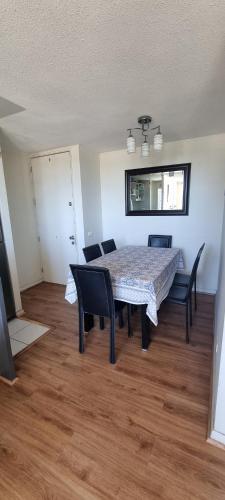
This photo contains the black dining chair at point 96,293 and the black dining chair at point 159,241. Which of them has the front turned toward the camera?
the black dining chair at point 159,241

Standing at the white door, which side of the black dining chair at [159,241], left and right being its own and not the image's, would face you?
right

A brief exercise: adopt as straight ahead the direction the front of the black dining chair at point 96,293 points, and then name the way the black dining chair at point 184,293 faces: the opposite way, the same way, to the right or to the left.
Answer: to the left

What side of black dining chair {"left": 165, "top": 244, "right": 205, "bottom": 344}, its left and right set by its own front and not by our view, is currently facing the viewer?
left

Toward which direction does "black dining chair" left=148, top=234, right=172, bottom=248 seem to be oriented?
toward the camera

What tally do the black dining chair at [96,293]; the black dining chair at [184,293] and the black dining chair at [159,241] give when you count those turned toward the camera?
1

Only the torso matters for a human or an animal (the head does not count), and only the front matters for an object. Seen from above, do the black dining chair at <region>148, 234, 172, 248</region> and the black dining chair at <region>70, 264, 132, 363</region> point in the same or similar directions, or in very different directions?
very different directions

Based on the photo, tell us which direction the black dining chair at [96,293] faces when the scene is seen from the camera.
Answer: facing away from the viewer and to the right of the viewer

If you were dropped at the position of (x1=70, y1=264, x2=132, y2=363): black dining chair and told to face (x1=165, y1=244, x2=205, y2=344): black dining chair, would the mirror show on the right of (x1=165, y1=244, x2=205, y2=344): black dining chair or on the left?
left

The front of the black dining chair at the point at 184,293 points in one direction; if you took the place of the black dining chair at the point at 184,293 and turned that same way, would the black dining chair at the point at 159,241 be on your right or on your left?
on your right

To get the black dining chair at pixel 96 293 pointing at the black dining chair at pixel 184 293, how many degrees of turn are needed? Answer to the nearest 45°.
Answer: approximately 45° to its right

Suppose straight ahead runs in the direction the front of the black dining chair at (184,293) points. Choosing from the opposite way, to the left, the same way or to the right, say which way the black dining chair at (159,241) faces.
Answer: to the left

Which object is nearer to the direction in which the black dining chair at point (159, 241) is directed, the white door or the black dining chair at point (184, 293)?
the black dining chair

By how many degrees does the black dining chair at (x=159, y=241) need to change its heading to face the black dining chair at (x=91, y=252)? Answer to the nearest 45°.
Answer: approximately 45° to its right
